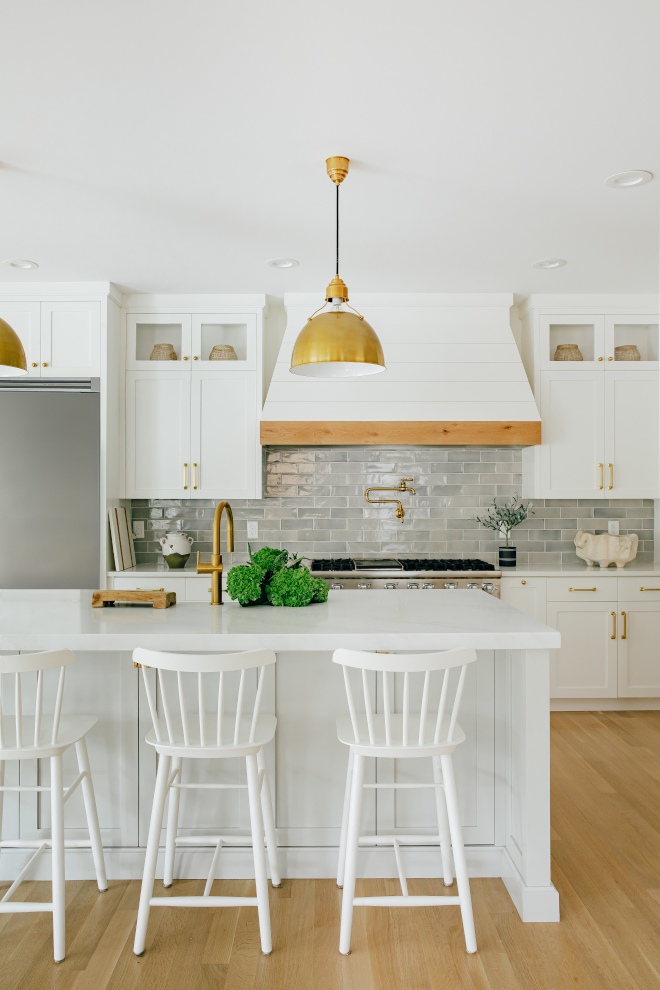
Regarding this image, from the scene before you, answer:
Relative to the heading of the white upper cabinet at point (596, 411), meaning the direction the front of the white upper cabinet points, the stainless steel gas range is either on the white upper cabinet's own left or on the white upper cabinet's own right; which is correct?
on the white upper cabinet's own right

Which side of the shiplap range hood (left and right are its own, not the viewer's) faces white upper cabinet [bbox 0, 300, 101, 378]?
right

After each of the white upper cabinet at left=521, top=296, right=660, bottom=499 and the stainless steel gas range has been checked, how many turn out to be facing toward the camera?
2

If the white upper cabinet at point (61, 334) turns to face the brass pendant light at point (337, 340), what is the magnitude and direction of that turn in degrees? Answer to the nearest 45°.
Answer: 0° — it already faces it

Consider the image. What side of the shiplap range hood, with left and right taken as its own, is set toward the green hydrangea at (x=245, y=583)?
front

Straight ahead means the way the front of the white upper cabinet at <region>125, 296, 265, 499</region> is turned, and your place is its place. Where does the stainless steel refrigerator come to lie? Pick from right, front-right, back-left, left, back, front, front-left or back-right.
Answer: right

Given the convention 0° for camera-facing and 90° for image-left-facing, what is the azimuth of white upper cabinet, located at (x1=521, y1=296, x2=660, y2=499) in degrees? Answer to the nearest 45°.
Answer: approximately 0°

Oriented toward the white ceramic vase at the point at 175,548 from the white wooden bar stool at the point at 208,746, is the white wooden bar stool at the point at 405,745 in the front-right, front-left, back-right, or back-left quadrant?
back-right

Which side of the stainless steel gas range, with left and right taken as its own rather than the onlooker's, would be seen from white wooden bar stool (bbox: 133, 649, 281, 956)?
front

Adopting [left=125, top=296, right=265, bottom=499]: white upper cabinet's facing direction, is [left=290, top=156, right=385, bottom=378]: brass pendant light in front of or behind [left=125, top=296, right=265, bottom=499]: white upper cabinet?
in front

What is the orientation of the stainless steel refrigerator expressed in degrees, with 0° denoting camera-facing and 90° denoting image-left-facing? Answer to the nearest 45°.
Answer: approximately 0°
